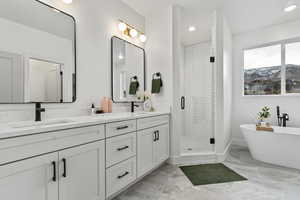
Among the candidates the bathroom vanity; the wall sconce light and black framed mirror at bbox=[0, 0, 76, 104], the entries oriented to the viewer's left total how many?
0

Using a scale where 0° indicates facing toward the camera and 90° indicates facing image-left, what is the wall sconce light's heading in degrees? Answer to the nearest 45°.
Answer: approximately 315°

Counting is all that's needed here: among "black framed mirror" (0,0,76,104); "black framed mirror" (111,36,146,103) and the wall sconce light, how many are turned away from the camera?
0

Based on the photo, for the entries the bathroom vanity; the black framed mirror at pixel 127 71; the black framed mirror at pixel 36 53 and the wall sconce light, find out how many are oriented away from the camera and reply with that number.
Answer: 0

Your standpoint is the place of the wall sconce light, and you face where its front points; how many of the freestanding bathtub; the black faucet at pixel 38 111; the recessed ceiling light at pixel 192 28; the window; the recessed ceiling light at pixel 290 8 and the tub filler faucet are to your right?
1

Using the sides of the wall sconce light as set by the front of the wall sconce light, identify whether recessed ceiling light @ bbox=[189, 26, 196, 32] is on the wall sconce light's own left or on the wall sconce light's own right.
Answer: on the wall sconce light's own left

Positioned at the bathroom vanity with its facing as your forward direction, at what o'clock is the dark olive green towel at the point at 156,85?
The dark olive green towel is roughly at 9 o'clock from the bathroom vanity.

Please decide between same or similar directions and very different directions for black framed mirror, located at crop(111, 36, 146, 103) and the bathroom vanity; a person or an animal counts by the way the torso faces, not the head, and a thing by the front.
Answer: same or similar directions

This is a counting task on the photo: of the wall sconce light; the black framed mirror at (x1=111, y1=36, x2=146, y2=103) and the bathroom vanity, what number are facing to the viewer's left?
0

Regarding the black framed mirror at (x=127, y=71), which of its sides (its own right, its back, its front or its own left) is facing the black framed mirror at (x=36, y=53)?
right

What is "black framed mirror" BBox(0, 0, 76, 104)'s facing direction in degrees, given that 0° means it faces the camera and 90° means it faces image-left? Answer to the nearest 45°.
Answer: approximately 315°

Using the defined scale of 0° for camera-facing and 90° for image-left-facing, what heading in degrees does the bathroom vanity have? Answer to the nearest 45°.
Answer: approximately 315°

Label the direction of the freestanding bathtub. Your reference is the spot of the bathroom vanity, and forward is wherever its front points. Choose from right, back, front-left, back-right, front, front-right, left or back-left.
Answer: front-left

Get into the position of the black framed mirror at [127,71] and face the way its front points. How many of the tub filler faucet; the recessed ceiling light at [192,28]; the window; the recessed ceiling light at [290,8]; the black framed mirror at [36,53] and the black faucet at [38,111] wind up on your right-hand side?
2
